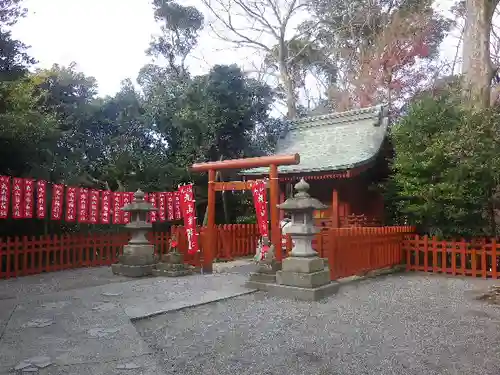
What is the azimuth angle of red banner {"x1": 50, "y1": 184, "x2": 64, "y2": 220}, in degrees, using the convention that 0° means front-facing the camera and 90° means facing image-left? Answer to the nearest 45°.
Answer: approximately 0°

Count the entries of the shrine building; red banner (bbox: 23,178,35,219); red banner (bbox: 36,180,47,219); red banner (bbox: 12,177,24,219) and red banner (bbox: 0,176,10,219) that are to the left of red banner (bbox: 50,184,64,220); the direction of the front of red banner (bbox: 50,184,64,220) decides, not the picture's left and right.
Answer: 1

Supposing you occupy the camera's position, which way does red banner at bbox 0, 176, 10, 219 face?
facing the viewer

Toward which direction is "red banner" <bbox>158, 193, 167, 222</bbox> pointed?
toward the camera

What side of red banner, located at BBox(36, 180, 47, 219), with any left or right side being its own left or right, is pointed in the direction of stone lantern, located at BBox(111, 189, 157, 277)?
left

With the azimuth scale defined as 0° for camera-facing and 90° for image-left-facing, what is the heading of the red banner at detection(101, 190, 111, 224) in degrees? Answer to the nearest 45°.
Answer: approximately 0°

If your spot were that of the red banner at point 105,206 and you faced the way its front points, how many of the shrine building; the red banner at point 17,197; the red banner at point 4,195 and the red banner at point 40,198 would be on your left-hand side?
1

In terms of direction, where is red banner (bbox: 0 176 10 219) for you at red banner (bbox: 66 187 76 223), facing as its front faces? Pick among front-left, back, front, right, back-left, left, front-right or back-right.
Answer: front-right

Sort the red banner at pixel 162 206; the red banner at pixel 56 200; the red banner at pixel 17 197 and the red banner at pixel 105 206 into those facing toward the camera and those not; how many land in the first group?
4

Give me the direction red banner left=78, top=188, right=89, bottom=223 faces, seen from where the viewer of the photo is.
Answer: facing the viewer
